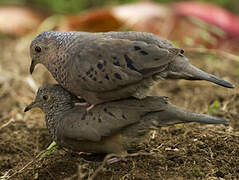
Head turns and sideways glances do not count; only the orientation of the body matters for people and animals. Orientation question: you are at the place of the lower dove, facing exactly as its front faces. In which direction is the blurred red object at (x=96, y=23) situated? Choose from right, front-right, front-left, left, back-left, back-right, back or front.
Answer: right

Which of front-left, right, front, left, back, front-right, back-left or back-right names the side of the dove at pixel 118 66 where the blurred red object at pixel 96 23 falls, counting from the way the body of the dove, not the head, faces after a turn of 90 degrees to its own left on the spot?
back

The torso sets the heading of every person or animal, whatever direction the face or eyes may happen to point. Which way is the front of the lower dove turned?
to the viewer's left

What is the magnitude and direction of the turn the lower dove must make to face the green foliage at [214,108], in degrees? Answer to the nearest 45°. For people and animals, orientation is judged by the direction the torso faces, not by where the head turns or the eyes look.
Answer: approximately 135° to its right

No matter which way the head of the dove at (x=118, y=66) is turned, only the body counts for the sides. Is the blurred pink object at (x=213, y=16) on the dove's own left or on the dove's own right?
on the dove's own right

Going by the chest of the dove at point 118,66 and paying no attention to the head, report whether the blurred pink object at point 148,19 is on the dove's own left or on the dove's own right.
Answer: on the dove's own right

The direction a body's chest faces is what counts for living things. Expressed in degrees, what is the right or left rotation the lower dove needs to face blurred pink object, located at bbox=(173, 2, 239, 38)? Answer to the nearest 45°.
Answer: approximately 90° to its right

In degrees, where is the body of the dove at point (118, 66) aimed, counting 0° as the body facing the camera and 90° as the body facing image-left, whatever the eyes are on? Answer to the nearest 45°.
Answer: approximately 90°

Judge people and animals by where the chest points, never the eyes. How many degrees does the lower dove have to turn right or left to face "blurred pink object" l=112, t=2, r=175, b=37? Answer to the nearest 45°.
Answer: approximately 90° to its right
